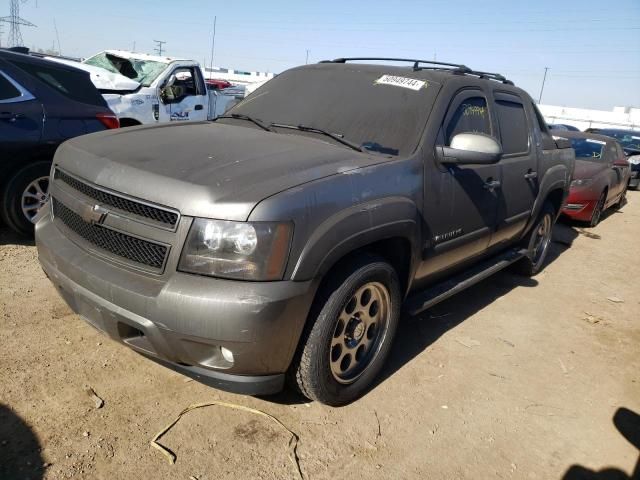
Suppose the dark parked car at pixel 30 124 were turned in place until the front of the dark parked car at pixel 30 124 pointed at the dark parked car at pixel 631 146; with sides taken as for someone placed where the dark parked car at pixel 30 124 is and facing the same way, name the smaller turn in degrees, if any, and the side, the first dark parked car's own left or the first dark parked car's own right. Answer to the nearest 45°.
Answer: approximately 180°

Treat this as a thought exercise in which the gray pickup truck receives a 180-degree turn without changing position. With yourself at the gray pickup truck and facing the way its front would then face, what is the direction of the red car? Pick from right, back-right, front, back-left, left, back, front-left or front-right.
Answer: front

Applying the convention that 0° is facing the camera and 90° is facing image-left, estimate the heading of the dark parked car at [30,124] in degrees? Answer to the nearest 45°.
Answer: approximately 90°

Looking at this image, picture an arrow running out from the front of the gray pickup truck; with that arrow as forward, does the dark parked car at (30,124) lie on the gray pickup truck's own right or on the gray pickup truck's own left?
on the gray pickup truck's own right

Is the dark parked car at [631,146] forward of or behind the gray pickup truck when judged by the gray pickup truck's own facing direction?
behind

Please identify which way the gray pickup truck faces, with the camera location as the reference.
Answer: facing the viewer and to the left of the viewer

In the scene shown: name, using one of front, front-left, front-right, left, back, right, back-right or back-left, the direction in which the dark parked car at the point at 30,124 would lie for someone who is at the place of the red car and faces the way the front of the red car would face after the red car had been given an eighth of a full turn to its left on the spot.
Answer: front-right
